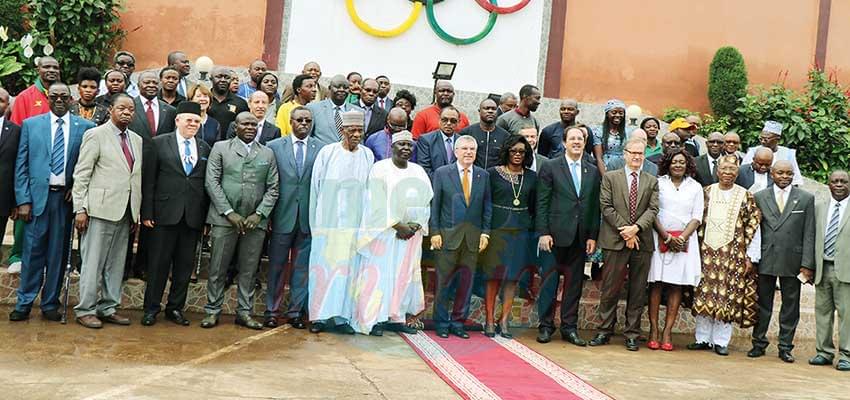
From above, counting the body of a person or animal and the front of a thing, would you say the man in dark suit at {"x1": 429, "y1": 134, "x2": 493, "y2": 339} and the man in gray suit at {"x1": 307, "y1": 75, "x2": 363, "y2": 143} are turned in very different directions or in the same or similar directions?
same or similar directions

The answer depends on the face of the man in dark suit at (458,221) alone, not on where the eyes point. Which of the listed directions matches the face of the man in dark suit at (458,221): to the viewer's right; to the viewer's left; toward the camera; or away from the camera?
toward the camera

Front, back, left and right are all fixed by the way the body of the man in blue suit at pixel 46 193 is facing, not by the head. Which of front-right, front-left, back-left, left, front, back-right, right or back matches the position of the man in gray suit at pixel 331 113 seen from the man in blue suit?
left

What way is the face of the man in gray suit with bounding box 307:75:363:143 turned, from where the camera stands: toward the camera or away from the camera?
toward the camera

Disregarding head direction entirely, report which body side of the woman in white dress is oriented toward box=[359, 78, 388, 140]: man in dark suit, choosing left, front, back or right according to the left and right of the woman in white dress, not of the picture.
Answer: right

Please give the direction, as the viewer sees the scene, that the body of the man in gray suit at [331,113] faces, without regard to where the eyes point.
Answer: toward the camera

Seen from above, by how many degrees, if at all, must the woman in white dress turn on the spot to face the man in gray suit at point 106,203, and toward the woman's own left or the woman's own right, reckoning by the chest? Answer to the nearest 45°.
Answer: approximately 45° to the woman's own right

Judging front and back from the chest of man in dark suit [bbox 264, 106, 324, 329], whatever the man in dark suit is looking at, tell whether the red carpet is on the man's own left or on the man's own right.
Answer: on the man's own left

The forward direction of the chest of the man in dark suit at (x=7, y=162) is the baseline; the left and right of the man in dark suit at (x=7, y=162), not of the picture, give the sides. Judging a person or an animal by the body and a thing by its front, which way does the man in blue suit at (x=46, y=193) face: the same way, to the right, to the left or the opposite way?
the same way

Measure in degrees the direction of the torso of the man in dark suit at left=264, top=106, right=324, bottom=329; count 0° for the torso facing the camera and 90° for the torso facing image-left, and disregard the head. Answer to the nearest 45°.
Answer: approximately 0°

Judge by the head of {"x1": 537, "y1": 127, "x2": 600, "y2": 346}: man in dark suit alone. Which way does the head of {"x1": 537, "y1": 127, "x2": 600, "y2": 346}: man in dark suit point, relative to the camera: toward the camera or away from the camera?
toward the camera

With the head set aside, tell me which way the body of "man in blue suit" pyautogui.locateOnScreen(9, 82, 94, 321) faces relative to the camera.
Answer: toward the camera

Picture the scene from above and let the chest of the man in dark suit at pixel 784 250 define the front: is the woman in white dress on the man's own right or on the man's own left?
on the man's own right

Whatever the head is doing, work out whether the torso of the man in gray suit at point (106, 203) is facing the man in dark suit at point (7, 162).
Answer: no

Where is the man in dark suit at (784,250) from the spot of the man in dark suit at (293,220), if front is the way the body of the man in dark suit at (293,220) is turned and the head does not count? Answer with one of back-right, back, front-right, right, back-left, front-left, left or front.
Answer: left

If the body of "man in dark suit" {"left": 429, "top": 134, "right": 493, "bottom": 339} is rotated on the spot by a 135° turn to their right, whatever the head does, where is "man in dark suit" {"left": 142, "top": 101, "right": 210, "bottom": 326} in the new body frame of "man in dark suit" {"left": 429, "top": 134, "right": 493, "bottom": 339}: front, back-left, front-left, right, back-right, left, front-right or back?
front-left

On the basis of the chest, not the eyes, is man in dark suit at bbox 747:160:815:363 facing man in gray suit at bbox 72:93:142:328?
no
